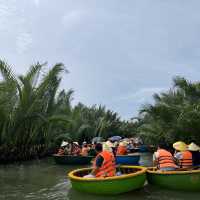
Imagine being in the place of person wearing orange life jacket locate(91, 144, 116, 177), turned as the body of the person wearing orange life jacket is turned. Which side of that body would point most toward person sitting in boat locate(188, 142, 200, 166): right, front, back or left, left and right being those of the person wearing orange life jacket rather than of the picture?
right

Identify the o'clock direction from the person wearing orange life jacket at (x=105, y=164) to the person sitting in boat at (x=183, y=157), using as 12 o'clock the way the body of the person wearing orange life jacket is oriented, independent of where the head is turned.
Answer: The person sitting in boat is roughly at 4 o'clock from the person wearing orange life jacket.

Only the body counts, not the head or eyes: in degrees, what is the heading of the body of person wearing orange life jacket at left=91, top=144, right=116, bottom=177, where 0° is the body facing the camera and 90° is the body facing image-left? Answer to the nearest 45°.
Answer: approximately 135°

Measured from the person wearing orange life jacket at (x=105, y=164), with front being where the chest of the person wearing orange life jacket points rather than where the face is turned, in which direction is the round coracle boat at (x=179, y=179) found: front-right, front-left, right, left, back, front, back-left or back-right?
back-right
